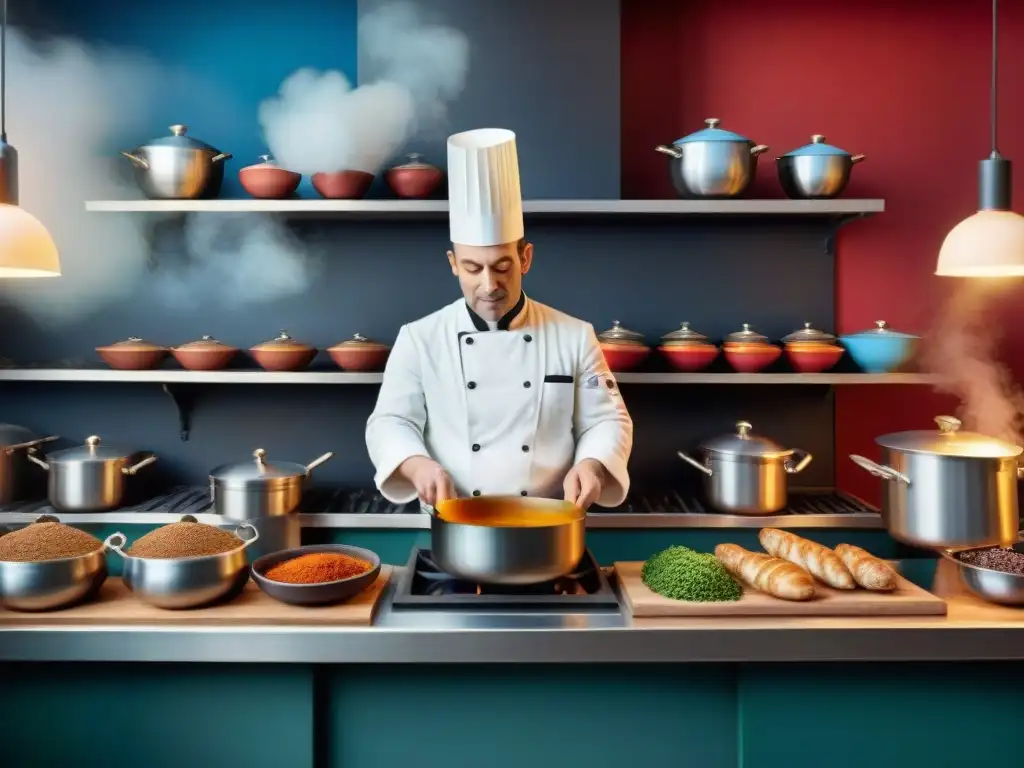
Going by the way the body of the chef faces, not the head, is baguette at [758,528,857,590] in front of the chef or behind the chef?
in front

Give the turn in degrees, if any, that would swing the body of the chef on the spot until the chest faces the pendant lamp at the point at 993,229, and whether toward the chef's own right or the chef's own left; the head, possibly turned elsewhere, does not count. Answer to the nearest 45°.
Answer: approximately 90° to the chef's own left

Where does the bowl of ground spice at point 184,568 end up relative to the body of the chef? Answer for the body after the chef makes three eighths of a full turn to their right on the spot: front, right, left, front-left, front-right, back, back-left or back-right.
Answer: left

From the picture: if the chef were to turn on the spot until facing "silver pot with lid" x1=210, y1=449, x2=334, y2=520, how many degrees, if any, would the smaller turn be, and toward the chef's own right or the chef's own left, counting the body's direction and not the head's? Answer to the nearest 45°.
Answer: approximately 90° to the chef's own right

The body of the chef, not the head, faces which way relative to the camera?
toward the camera

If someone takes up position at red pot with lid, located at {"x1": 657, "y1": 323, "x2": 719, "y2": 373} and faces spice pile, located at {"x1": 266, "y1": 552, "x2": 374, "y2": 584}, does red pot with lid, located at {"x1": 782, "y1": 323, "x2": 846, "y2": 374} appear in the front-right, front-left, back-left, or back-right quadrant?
back-left

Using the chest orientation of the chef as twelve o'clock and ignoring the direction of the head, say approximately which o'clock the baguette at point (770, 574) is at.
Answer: The baguette is roughly at 11 o'clock from the chef.

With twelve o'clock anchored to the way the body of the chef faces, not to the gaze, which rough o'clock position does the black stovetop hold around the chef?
The black stovetop is roughly at 12 o'clock from the chef.

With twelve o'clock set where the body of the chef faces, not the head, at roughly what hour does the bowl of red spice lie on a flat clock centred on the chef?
The bowl of red spice is roughly at 1 o'clock from the chef.

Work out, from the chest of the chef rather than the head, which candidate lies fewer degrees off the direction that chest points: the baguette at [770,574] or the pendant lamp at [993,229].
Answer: the baguette

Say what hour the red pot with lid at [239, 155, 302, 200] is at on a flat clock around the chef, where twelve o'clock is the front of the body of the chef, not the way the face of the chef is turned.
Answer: The red pot with lid is roughly at 4 o'clock from the chef.

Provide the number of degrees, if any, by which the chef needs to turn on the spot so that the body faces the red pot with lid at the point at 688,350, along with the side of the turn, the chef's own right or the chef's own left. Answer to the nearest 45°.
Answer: approximately 135° to the chef's own left

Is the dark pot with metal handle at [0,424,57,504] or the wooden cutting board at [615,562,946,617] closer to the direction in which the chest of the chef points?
the wooden cutting board
